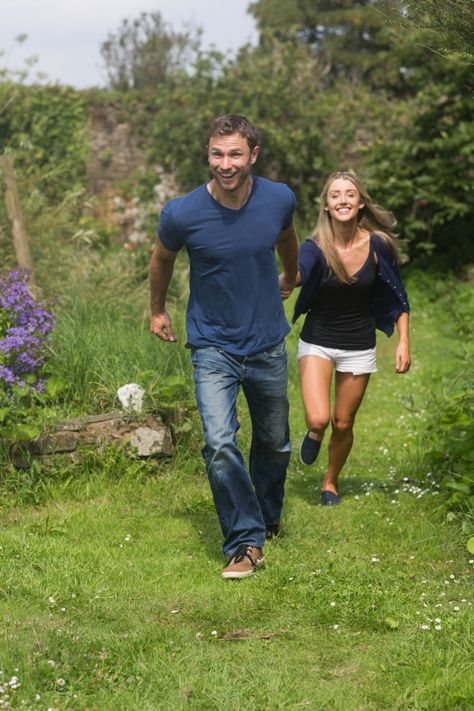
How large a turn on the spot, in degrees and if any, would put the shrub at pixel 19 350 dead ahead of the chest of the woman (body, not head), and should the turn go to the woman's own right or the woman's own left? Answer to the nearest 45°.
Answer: approximately 90° to the woman's own right

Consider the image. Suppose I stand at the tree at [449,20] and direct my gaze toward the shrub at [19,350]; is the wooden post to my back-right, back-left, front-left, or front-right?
front-right

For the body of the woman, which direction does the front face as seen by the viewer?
toward the camera

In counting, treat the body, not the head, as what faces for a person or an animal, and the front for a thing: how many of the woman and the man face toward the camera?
2

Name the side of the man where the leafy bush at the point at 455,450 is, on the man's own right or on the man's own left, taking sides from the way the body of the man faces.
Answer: on the man's own left

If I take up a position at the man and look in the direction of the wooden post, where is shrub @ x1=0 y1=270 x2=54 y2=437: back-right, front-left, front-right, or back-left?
front-left

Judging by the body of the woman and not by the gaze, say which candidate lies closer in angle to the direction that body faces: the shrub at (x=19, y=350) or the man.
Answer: the man

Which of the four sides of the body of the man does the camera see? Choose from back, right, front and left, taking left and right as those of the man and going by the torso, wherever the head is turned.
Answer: front

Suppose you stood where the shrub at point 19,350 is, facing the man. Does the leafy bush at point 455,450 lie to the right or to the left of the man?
left

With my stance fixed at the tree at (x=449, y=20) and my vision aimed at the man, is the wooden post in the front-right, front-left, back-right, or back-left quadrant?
front-right
